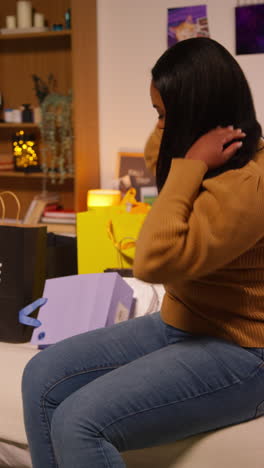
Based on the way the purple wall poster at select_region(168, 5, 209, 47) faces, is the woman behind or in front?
in front

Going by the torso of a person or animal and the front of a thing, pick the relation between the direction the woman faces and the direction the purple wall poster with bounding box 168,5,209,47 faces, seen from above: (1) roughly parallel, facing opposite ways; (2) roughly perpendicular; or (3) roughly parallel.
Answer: roughly perpendicular

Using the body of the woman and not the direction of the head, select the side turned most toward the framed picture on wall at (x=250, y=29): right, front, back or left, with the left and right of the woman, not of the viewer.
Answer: right

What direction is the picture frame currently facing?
toward the camera

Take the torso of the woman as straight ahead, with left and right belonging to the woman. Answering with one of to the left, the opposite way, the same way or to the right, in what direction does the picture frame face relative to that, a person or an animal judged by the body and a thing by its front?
to the left

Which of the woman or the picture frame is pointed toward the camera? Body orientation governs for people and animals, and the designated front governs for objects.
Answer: the picture frame

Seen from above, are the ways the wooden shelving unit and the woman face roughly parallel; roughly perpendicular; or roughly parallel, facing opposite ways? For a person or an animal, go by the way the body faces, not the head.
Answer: roughly perpendicular

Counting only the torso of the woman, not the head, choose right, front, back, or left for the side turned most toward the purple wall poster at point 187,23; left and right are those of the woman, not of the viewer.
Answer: right

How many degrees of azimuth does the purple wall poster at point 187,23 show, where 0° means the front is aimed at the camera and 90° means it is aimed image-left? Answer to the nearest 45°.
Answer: approximately 0°

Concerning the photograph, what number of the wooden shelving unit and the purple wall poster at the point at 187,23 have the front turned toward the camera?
2

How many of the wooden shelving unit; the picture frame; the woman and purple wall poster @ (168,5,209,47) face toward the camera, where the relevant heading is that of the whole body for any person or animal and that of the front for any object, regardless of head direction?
3

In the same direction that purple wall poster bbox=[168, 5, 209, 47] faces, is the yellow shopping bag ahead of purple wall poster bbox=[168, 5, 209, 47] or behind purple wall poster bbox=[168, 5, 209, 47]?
ahead
